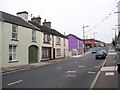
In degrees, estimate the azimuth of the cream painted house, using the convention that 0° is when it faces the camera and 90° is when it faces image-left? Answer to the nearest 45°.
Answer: approximately 315°

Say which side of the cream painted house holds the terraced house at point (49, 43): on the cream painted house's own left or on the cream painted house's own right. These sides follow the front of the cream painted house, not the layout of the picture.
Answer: on the cream painted house's own left
